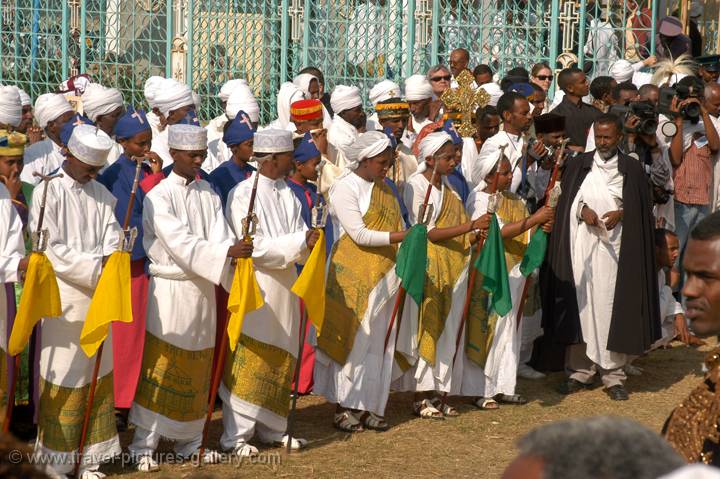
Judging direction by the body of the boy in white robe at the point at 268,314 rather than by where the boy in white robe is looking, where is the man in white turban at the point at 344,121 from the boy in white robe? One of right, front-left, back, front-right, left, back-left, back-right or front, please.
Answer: back-left

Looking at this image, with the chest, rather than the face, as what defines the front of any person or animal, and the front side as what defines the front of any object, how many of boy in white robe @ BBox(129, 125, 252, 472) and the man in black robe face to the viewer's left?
0

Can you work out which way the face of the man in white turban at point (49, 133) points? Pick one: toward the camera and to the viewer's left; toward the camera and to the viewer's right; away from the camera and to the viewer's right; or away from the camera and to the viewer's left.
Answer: toward the camera and to the viewer's right

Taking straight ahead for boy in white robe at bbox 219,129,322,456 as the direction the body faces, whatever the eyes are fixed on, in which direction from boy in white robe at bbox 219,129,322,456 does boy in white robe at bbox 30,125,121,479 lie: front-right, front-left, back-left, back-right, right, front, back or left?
right

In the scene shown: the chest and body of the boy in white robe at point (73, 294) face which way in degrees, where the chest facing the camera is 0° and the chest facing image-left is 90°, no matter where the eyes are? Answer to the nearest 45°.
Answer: approximately 315°

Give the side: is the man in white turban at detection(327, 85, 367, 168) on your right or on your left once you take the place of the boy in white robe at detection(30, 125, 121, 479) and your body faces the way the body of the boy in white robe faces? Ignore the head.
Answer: on your left

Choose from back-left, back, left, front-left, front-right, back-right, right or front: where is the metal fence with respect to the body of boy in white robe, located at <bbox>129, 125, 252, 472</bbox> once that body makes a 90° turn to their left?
front-left

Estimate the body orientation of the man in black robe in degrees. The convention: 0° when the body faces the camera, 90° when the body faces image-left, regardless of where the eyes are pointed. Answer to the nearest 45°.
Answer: approximately 0°

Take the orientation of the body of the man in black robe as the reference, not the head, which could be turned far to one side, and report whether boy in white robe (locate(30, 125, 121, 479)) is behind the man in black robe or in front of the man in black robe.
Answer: in front

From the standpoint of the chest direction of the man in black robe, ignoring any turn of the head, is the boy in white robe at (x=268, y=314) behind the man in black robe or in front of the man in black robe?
in front
